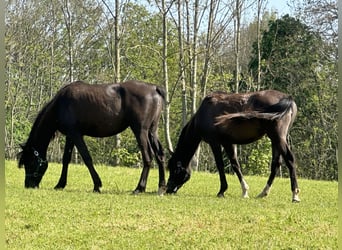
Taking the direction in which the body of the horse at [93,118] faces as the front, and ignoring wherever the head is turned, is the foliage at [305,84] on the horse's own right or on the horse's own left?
on the horse's own right

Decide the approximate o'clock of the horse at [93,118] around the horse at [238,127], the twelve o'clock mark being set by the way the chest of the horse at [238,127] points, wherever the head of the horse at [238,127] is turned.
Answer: the horse at [93,118] is roughly at 12 o'clock from the horse at [238,127].

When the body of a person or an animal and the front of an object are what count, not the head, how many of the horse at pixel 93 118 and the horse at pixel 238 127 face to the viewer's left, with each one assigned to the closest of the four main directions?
2

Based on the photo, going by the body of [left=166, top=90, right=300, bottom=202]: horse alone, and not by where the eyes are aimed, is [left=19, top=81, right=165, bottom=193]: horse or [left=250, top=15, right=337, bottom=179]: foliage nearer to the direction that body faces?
the horse

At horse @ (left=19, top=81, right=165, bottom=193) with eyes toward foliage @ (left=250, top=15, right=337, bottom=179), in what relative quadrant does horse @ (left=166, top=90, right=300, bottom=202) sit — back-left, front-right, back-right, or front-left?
front-right

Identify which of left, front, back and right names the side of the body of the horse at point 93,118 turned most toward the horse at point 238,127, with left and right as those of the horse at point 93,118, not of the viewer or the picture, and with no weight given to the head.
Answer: back

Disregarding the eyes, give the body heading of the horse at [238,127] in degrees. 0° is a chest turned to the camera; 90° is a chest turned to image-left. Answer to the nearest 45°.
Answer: approximately 90°

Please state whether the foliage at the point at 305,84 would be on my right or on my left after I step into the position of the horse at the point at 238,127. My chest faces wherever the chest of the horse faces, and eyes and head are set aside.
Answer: on my right

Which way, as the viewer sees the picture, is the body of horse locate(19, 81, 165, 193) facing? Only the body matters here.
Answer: to the viewer's left
